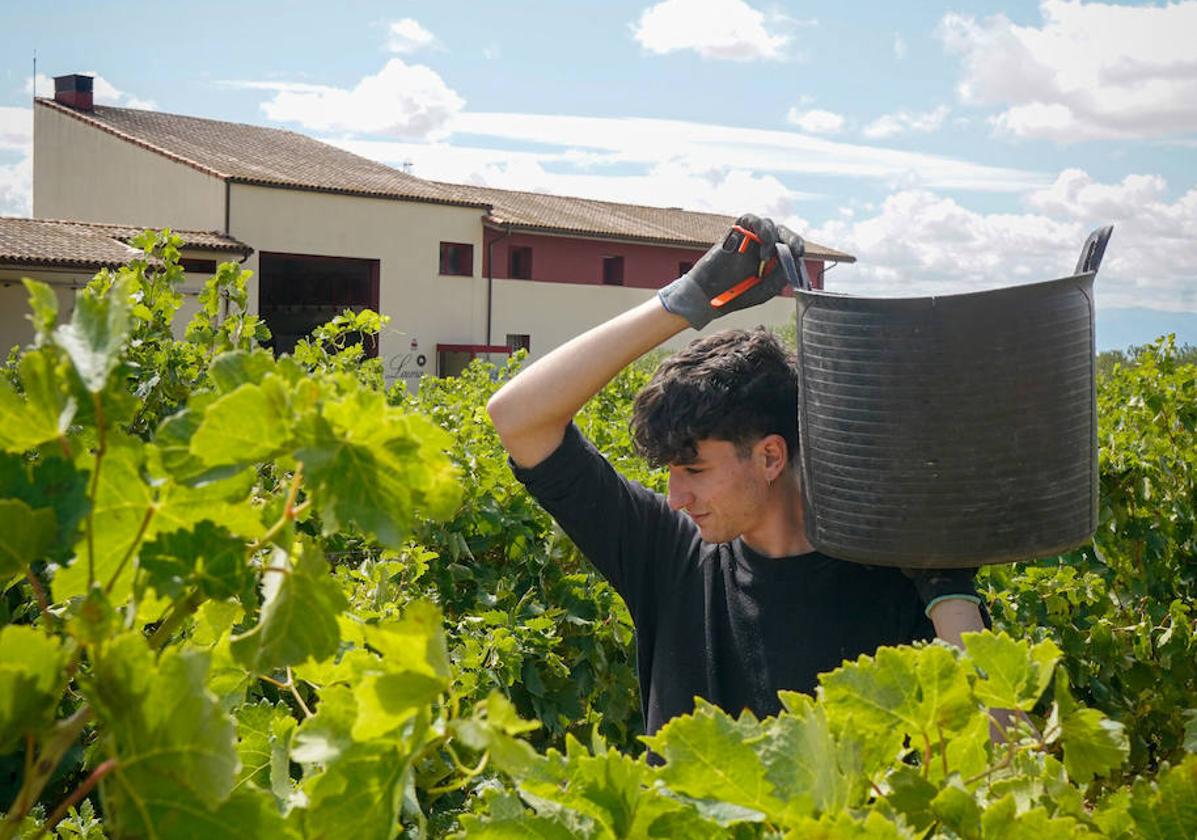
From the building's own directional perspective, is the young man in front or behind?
in front

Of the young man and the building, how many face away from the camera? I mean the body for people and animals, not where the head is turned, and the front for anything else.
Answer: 0

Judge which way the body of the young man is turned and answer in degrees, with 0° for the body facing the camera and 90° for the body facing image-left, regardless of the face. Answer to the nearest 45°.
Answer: approximately 45°

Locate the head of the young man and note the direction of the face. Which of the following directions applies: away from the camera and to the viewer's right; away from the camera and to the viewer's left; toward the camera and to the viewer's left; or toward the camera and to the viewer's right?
toward the camera and to the viewer's left

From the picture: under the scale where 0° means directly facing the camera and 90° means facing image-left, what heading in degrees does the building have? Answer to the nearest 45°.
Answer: approximately 315°

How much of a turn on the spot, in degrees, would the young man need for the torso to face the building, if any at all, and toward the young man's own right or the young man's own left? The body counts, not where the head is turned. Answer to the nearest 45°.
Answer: approximately 135° to the young man's own right
